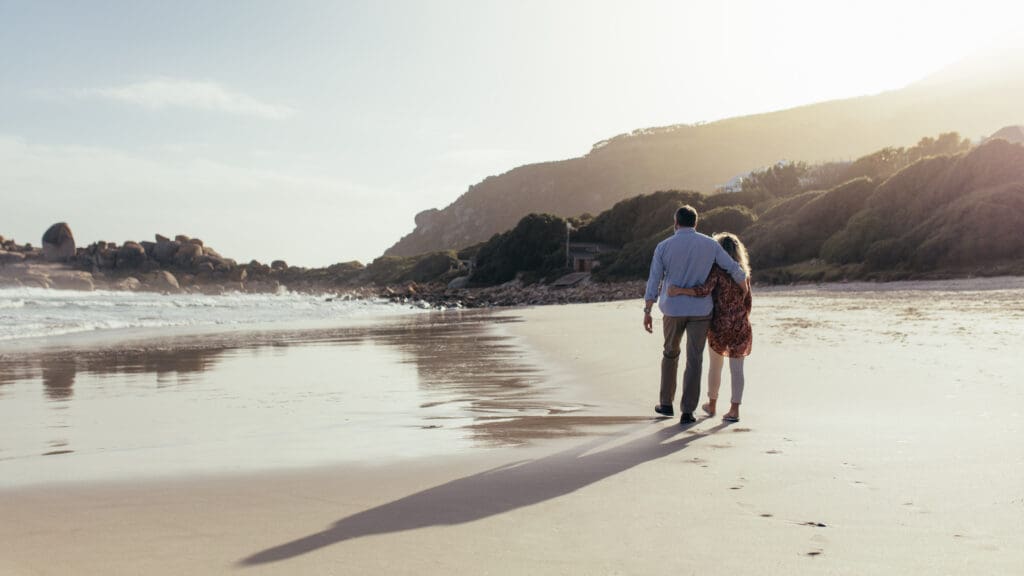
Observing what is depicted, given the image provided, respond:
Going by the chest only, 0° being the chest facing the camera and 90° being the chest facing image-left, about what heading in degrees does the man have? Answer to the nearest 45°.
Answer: approximately 180°

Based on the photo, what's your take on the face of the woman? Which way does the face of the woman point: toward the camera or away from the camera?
away from the camera

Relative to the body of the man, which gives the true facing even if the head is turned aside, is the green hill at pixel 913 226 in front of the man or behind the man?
in front

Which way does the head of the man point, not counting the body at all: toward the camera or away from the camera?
away from the camera
